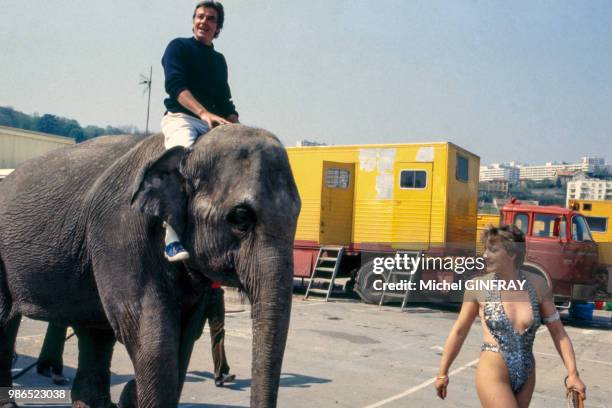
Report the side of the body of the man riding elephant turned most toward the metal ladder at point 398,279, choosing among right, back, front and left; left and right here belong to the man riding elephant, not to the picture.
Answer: left

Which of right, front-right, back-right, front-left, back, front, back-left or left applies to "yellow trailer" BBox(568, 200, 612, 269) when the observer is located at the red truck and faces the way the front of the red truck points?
front-left

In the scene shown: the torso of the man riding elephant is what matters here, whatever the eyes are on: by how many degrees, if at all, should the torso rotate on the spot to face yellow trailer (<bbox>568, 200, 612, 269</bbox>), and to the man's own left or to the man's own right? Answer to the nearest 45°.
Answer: approximately 90° to the man's own left

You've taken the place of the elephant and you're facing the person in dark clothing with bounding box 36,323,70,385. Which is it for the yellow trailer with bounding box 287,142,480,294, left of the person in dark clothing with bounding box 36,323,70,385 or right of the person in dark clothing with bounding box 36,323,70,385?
right

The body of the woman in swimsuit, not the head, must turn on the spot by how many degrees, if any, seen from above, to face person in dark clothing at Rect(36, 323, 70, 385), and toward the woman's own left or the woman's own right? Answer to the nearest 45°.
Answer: approximately 135° to the woman's own right

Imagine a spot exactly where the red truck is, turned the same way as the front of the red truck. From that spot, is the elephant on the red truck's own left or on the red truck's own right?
on the red truck's own right

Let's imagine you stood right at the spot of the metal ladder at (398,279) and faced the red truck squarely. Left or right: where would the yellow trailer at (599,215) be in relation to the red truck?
left

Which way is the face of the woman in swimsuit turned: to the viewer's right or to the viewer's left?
to the viewer's left

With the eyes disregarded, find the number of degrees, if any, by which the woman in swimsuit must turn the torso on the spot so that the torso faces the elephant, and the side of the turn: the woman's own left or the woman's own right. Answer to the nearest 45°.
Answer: approximately 90° to the woman's own right

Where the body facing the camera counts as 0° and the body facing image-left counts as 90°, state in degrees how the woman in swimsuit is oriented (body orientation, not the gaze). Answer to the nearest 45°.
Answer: approximately 315°
